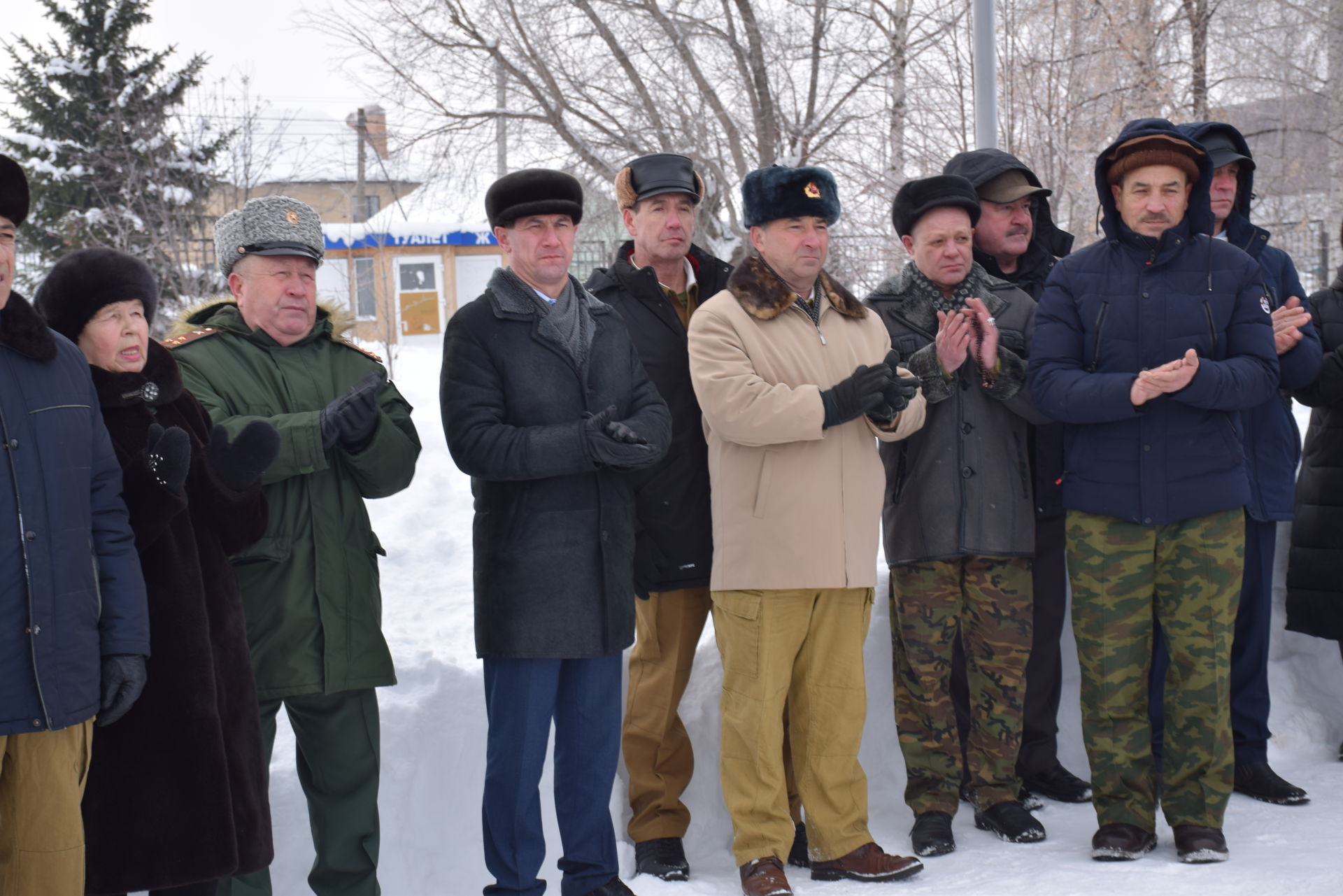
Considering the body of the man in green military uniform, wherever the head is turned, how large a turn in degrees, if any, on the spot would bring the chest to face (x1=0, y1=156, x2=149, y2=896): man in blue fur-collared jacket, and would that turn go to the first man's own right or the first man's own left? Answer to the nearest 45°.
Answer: approximately 90° to the first man's own right

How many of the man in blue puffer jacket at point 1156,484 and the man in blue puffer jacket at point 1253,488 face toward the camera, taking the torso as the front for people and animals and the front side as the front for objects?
2

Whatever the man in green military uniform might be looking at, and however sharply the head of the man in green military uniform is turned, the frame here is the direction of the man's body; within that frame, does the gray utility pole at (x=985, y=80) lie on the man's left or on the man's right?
on the man's left

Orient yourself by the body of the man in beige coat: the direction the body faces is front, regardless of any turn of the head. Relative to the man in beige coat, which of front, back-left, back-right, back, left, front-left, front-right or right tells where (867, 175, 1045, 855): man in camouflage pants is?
left

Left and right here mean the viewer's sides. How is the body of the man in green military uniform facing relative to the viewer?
facing the viewer and to the right of the viewer

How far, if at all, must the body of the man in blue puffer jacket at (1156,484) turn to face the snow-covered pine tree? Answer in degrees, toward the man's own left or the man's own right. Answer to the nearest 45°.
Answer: approximately 135° to the man's own right

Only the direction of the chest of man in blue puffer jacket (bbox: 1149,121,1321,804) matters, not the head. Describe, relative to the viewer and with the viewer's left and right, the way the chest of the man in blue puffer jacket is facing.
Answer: facing the viewer

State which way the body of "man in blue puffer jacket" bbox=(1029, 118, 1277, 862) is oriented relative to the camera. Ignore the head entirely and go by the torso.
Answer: toward the camera

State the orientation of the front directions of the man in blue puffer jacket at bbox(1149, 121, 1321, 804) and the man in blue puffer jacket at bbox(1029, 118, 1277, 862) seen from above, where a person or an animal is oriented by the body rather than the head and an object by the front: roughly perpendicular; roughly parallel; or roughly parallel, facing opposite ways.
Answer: roughly parallel

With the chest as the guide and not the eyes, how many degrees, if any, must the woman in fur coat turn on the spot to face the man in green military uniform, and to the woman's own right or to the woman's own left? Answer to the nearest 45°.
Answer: approximately 90° to the woman's own left

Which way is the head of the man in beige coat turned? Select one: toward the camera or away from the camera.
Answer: toward the camera

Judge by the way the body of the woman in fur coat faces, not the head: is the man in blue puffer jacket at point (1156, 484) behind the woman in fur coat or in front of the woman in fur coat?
in front

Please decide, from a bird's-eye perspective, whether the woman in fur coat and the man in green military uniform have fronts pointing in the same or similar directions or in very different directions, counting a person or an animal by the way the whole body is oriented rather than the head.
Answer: same or similar directions
